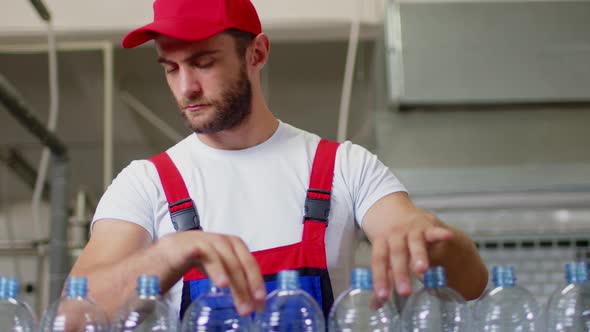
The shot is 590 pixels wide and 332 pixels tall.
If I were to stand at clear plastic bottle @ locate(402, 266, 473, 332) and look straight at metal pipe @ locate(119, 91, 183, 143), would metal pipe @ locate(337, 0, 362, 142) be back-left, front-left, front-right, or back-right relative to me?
front-right

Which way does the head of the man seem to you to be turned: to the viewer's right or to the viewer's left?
to the viewer's left

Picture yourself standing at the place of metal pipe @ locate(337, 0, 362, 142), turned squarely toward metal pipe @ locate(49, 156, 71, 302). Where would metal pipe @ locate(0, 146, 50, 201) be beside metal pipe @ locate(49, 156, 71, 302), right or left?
right

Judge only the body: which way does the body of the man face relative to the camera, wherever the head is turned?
toward the camera

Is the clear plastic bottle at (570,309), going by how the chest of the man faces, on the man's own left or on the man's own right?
on the man's own left

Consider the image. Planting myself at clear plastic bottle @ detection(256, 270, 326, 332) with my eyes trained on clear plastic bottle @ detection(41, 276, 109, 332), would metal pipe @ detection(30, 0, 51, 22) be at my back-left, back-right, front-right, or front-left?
front-right

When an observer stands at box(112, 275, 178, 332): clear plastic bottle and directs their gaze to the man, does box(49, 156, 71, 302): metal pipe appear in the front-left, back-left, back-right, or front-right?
front-left

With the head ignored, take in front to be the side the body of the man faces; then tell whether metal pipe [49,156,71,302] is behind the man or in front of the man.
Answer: behind

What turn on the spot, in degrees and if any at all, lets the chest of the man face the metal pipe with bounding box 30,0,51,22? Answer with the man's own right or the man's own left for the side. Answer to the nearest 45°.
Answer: approximately 135° to the man's own right
